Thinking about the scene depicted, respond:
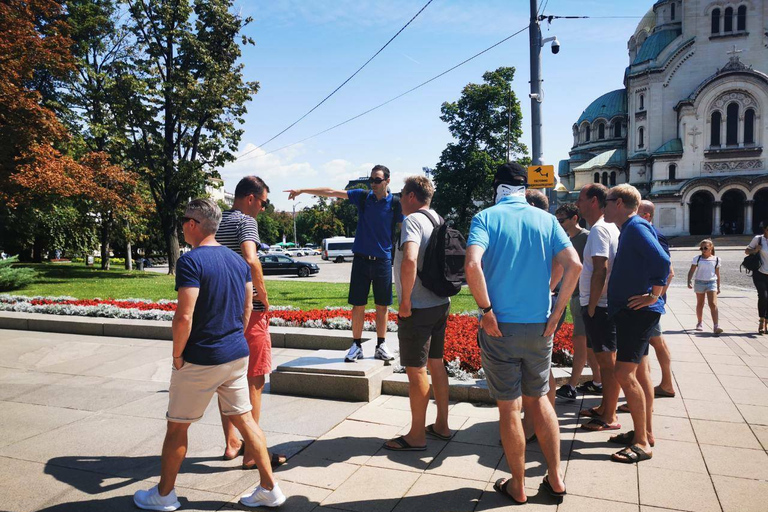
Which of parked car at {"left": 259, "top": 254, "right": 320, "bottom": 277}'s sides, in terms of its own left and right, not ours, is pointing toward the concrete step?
right

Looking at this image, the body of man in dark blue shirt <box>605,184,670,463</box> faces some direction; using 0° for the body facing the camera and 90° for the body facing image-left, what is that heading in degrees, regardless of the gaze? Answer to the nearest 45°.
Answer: approximately 90°

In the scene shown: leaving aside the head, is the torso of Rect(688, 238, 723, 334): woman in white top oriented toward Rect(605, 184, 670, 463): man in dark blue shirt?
yes

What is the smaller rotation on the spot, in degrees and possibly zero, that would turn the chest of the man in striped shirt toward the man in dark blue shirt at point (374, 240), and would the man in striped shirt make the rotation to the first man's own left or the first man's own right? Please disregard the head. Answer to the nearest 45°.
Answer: approximately 45° to the first man's own left

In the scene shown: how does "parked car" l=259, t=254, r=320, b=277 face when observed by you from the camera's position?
facing to the right of the viewer

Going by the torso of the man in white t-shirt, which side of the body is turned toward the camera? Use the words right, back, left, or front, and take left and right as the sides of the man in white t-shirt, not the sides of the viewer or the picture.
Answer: left

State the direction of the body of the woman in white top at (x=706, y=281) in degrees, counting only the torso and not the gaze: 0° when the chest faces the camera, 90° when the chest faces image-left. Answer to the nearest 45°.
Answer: approximately 0°

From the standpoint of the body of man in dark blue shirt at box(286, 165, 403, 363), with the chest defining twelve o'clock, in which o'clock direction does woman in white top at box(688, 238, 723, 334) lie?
The woman in white top is roughly at 8 o'clock from the man in dark blue shirt.

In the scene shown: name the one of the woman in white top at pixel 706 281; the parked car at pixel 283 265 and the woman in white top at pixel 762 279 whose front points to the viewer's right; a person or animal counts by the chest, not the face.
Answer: the parked car
